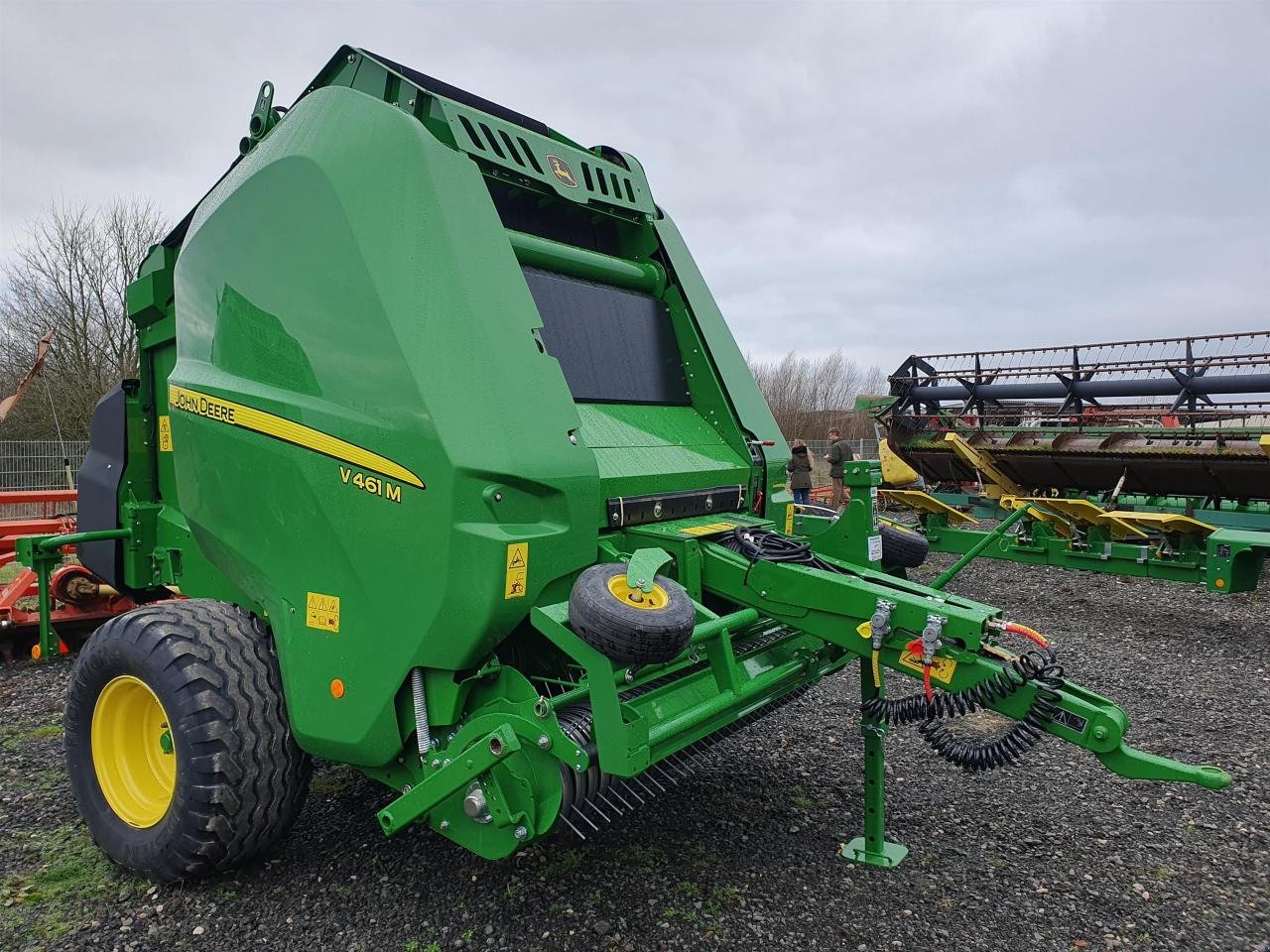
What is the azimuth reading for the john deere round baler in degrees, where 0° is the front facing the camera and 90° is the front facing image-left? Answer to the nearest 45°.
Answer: approximately 315°

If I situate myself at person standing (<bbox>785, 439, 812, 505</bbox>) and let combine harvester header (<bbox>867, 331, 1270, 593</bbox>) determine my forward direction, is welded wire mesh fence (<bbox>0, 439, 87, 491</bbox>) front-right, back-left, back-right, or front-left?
back-right

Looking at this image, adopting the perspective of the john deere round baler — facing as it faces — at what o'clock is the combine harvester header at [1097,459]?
The combine harvester header is roughly at 9 o'clock from the john deere round baler.

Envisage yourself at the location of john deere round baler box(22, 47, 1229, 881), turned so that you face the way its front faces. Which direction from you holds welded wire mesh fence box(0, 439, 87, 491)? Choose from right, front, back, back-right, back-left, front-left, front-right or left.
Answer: back

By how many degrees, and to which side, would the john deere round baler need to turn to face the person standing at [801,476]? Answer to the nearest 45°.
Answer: approximately 135° to its left
